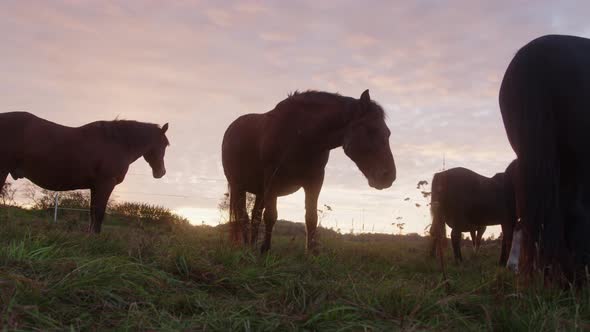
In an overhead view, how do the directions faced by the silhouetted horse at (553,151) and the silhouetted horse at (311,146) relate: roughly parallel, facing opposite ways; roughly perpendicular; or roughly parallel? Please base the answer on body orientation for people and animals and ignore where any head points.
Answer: roughly perpendicular

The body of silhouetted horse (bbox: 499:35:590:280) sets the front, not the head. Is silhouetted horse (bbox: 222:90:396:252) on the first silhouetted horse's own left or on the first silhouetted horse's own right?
on the first silhouetted horse's own left

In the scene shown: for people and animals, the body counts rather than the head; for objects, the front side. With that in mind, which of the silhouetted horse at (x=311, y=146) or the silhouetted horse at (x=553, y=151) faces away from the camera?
the silhouetted horse at (x=553, y=151)

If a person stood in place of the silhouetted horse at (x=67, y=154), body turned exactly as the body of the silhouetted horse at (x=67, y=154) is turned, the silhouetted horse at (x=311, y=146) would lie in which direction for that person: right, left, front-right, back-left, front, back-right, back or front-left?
front-right

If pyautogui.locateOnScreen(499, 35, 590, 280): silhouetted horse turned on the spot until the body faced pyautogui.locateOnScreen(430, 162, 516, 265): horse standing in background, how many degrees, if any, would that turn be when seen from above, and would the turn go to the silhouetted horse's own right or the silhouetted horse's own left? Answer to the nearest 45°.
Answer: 0° — it already faces it

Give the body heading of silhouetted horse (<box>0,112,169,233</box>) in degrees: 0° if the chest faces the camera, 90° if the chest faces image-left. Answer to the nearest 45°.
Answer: approximately 270°

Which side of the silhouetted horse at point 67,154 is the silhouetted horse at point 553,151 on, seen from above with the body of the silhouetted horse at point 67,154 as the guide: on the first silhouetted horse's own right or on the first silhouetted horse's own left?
on the first silhouetted horse's own right

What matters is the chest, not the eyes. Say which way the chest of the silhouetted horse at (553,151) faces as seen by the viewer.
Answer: away from the camera
